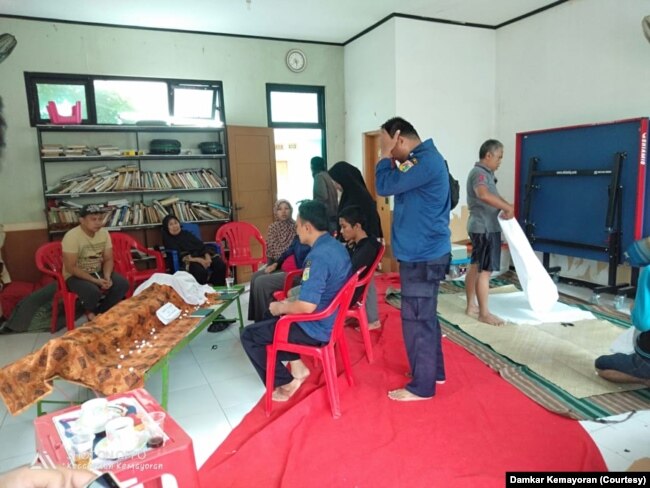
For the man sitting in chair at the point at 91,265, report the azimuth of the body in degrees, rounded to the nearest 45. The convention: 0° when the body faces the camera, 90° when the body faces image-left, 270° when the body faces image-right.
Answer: approximately 315°

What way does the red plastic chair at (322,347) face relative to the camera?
to the viewer's left

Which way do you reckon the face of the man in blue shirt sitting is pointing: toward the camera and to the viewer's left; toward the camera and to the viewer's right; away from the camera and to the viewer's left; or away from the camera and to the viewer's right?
away from the camera and to the viewer's left

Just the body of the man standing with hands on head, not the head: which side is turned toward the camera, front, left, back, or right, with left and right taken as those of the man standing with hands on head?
left

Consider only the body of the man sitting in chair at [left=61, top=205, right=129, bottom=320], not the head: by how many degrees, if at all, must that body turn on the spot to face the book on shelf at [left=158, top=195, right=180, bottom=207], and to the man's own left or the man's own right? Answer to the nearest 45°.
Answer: approximately 90° to the man's own left

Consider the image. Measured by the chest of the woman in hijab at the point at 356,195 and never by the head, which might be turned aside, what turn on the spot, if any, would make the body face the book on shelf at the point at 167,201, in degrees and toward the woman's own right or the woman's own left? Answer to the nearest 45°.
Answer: approximately 45° to the woman's own right

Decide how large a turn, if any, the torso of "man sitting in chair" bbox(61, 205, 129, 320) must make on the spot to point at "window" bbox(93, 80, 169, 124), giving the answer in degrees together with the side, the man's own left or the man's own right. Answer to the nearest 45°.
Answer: approximately 135° to the man's own left

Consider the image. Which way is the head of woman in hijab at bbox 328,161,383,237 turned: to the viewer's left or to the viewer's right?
to the viewer's left

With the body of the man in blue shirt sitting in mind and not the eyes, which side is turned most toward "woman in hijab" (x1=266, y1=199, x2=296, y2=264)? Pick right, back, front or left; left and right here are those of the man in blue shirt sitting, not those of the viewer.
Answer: right

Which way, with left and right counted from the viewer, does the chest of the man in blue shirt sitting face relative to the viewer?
facing to the left of the viewer
